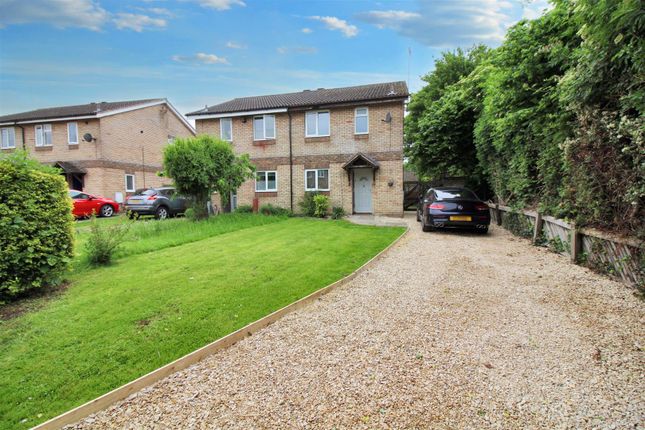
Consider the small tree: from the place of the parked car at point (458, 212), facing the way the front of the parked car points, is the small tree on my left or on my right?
on my left

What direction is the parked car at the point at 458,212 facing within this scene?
away from the camera

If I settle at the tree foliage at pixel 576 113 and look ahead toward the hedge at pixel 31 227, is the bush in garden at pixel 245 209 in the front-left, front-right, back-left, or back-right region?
front-right

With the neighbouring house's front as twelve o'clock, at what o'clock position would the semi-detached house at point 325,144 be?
The semi-detached house is roughly at 9 o'clock from the neighbouring house.

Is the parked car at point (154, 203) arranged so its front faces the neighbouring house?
no

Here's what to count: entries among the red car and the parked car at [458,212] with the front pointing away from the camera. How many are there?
1

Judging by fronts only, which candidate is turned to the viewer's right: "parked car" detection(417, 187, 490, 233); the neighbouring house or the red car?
the red car

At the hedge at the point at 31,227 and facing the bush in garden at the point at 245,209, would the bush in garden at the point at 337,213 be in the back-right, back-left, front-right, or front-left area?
front-right

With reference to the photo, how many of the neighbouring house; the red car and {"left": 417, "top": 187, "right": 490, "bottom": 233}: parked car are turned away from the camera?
1

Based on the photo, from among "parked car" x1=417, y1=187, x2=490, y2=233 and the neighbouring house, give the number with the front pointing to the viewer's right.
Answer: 0

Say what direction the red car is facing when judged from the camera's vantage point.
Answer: facing to the right of the viewer

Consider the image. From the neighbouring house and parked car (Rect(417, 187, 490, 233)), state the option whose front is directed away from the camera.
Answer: the parked car

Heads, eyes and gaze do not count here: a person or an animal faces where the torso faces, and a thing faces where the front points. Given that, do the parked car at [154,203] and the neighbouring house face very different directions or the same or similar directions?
very different directions

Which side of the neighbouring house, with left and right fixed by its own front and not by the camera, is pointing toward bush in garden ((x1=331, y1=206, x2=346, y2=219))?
left

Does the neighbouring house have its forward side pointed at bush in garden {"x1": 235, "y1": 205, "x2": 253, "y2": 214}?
no

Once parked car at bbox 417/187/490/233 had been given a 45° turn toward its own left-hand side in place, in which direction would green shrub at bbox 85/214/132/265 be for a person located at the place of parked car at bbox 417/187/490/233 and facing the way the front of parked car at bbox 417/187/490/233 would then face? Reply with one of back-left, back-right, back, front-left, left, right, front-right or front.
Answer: left
